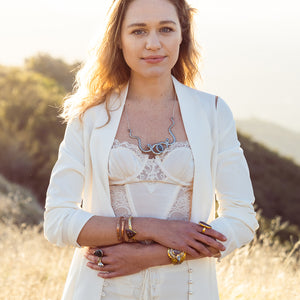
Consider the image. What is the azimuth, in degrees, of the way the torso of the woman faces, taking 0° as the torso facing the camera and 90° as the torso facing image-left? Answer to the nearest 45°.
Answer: approximately 0°
